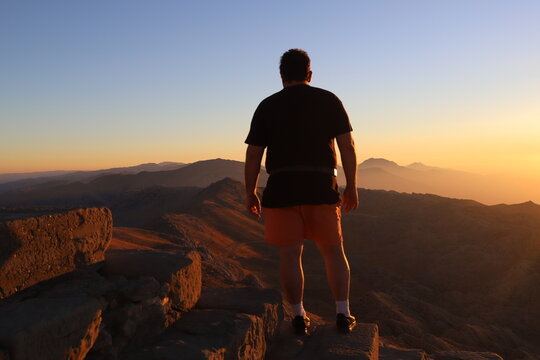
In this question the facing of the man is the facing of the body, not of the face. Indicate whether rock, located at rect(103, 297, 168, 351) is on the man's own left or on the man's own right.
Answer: on the man's own left

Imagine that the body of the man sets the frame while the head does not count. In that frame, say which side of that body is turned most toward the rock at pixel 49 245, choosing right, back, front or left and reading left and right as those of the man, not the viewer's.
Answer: left

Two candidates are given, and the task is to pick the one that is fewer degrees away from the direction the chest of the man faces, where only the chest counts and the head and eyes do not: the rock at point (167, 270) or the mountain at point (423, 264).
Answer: the mountain

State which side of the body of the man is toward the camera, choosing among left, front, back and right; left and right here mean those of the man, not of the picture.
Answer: back

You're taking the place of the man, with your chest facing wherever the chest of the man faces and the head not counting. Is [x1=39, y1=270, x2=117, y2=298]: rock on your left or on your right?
on your left

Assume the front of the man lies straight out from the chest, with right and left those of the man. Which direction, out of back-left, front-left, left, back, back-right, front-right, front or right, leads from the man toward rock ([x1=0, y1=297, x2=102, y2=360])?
back-left

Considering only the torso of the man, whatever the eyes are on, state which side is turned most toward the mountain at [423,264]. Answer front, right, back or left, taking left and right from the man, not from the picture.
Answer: front
